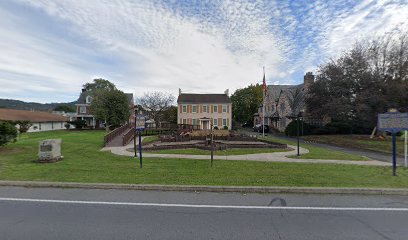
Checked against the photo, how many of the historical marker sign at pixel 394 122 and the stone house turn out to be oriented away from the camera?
0

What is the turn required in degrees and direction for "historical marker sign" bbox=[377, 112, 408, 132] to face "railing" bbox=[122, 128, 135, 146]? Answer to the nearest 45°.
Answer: approximately 90° to its right

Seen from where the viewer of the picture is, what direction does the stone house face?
facing the viewer and to the left of the viewer

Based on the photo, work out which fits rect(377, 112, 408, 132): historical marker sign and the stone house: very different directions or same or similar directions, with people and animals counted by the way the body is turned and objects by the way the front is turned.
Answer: same or similar directions

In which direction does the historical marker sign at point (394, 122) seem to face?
toward the camera

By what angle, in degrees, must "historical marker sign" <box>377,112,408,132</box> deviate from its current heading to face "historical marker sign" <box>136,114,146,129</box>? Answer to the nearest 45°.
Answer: approximately 45° to its right

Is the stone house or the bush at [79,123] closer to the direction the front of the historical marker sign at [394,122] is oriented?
the bush

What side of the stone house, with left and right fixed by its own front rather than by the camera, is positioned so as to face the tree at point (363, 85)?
left

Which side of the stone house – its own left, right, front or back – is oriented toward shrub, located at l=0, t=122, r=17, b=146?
front

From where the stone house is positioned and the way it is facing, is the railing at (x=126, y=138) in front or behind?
in front

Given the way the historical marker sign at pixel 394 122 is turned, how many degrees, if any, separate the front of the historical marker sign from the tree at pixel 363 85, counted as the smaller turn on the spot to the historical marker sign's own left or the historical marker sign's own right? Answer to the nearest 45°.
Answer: approximately 180°

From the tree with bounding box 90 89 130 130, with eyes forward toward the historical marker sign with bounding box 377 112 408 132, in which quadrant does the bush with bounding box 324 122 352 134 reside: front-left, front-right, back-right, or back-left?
front-left
